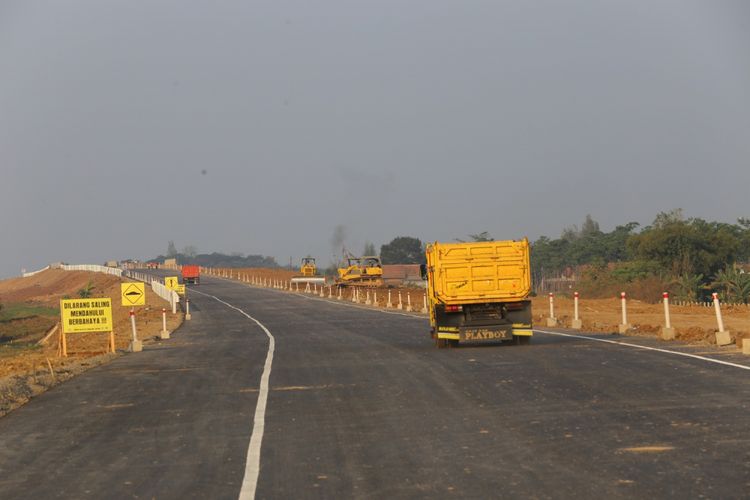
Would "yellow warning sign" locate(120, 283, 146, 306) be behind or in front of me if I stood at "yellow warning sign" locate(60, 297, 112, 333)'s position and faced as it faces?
behind

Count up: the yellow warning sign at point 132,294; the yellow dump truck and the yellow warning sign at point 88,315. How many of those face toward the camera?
2

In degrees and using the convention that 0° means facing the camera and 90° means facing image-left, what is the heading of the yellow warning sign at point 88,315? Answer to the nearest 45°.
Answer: approximately 0°

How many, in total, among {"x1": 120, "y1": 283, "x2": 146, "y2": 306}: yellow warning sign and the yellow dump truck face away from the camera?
1

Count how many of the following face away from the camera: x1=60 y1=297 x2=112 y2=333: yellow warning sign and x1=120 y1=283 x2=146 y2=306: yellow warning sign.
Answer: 0

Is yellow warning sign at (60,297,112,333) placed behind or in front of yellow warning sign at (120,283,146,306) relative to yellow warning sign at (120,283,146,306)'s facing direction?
in front

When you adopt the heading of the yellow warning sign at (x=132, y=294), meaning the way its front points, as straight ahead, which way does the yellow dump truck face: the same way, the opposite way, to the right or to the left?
the opposite way

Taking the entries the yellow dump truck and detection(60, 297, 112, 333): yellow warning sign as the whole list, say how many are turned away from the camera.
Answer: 1

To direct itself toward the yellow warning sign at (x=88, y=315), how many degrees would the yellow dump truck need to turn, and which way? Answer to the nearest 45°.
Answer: approximately 90° to its left

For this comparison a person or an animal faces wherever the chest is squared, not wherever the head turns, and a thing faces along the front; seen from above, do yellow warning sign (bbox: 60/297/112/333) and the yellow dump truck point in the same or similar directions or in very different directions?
very different directions

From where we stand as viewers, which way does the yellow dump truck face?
facing away from the viewer

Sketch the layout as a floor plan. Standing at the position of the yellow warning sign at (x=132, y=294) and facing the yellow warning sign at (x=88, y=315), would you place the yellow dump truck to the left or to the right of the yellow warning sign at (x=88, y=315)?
left

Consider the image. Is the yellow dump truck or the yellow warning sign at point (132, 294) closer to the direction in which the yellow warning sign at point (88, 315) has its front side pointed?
the yellow dump truck

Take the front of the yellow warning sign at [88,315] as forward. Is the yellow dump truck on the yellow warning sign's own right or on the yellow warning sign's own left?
on the yellow warning sign's own left

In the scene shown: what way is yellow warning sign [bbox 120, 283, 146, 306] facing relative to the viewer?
toward the camera
